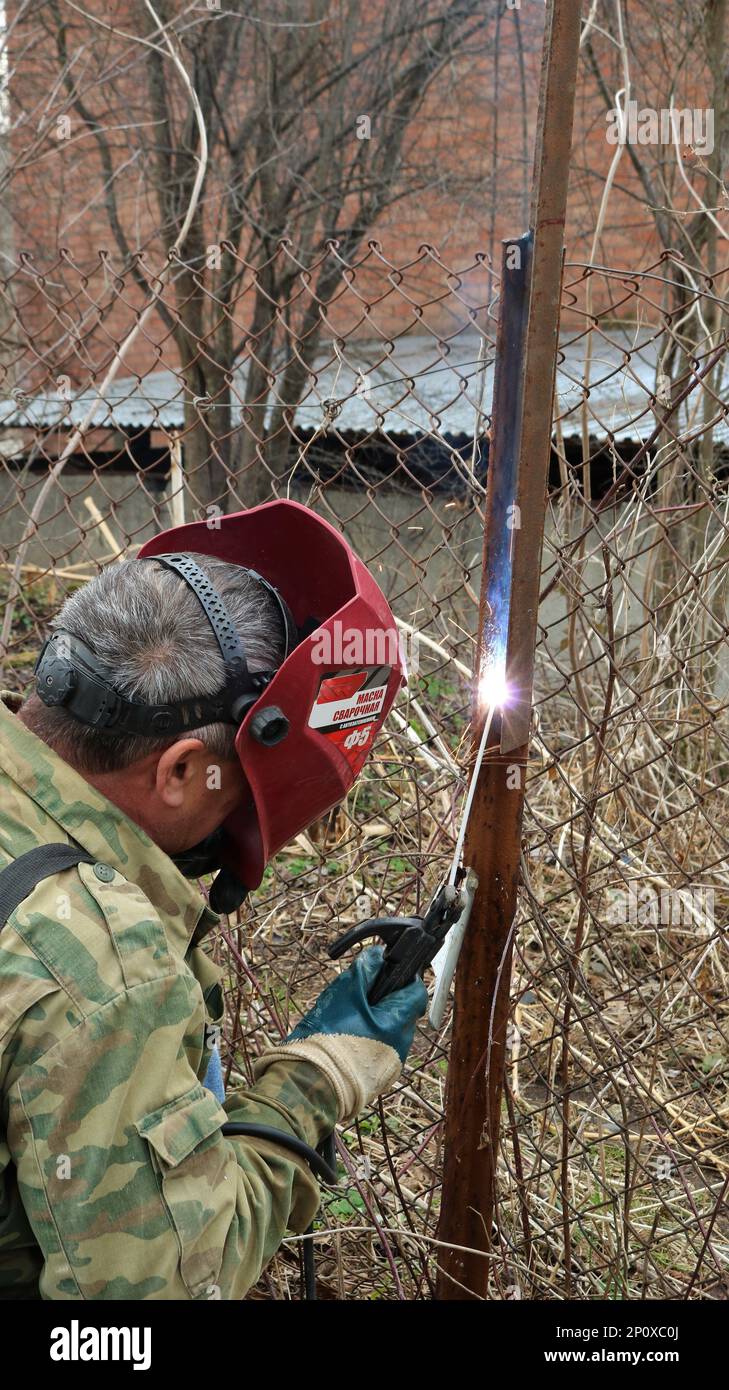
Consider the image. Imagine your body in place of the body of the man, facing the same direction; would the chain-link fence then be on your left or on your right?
on your left

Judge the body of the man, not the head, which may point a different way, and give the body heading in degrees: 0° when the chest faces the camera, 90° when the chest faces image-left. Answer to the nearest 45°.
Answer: approximately 270°

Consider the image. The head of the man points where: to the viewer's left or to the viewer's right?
to the viewer's right

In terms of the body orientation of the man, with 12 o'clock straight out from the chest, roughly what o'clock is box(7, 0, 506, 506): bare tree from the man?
The bare tree is roughly at 9 o'clock from the man.
